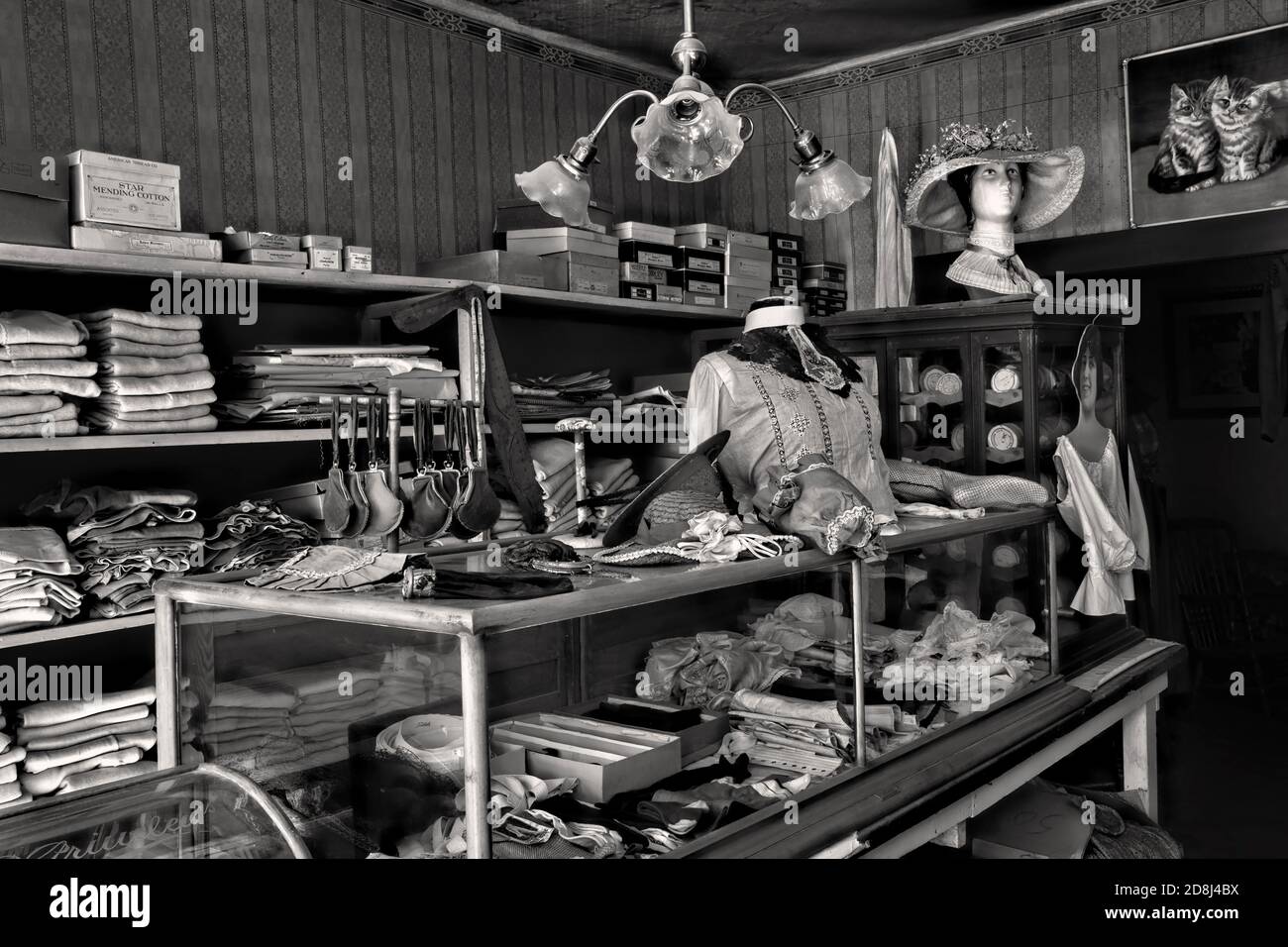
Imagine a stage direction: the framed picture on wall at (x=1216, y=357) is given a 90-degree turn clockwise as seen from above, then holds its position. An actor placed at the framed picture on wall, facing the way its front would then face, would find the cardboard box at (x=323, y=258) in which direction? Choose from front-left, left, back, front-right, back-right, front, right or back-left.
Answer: left

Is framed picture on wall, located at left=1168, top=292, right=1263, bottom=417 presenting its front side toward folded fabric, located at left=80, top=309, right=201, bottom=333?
yes

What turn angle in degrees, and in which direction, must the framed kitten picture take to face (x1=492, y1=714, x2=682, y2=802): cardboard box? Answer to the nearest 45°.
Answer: approximately 45° to its left

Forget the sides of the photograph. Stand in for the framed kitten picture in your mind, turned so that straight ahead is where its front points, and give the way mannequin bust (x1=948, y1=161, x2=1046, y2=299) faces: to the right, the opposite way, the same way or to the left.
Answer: to the left

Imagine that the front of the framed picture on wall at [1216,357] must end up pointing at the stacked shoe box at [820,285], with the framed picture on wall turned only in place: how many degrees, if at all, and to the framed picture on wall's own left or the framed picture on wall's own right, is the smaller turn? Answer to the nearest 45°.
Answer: approximately 45° to the framed picture on wall's own right

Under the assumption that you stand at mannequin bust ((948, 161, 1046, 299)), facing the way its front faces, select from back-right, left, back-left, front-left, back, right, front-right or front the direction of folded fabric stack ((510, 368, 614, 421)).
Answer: back-right

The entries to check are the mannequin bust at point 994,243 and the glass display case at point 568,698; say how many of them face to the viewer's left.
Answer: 0

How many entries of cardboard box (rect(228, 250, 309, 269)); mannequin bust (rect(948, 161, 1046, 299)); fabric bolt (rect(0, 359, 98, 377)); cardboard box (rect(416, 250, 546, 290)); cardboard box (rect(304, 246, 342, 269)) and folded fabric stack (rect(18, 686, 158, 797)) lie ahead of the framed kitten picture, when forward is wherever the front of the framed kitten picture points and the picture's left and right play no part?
6

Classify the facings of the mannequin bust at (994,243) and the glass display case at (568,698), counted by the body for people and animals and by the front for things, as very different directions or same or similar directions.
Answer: same or similar directions

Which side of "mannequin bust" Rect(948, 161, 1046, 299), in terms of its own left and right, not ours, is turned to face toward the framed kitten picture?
left

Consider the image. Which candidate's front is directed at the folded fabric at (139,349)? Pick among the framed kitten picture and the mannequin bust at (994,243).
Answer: the framed kitten picture

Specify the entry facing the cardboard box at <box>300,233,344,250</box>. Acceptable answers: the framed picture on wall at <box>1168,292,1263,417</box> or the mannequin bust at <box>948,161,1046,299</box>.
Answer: the framed picture on wall

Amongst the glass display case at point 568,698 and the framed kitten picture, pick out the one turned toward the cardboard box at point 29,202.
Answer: the framed kitten picture

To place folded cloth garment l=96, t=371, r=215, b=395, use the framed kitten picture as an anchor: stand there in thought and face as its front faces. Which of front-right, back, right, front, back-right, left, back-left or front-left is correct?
front

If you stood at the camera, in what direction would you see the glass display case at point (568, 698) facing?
facing the viewer and to the right of the viewer

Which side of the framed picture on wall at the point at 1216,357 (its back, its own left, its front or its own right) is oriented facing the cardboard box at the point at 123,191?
front

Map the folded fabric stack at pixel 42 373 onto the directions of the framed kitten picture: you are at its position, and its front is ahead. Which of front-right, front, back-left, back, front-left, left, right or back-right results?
front

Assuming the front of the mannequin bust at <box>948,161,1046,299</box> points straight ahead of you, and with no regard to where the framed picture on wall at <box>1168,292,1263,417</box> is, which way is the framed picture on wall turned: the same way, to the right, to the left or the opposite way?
to the right

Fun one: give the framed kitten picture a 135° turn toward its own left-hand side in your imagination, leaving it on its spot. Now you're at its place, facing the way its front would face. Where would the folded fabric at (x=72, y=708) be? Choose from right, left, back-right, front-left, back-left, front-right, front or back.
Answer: back-right

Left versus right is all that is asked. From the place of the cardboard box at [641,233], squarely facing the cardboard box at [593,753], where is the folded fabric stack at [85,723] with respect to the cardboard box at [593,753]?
right

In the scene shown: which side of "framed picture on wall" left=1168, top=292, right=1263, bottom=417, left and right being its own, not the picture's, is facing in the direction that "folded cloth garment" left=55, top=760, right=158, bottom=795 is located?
front

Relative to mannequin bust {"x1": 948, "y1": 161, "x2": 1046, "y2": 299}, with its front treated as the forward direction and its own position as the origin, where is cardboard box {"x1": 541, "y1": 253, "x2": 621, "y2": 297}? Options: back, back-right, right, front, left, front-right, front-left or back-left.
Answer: back-right

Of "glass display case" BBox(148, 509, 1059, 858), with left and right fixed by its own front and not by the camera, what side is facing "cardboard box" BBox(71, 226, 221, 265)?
back
